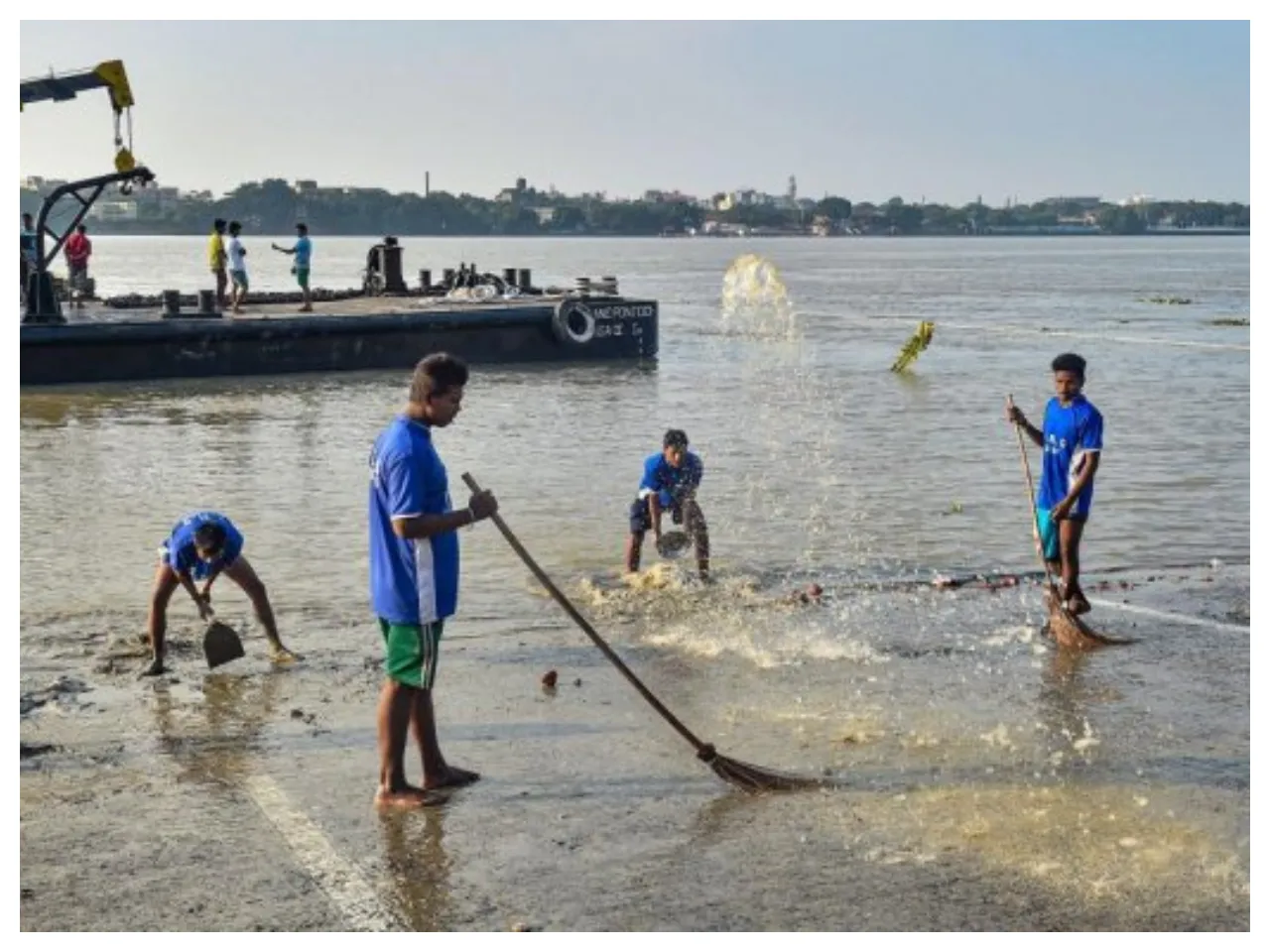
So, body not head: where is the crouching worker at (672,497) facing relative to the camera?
toward the camera

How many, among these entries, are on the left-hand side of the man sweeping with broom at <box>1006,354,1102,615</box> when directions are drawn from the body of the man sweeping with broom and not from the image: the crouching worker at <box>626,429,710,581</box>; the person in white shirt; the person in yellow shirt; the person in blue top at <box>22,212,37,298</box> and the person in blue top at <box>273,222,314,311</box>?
0

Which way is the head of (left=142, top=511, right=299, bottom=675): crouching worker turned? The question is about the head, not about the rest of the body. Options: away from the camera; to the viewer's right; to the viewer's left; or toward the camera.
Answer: toward the camera

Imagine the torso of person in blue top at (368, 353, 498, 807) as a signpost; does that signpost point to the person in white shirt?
no

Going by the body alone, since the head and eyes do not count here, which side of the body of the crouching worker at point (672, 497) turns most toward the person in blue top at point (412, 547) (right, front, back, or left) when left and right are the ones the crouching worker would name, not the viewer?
front

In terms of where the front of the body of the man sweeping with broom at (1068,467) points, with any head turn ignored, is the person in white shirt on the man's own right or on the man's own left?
on the man's own right

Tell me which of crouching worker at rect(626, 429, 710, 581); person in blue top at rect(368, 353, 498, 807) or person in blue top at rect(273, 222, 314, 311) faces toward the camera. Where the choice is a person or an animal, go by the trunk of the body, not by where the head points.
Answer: the crouching worker

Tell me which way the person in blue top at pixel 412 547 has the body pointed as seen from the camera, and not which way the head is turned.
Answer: to the viewer's right

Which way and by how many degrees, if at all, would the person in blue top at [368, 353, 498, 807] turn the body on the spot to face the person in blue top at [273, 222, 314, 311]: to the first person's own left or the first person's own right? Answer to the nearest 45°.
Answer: approximately 90° to the first person's own left

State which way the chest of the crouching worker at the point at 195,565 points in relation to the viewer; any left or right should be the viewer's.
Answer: facing the viewer

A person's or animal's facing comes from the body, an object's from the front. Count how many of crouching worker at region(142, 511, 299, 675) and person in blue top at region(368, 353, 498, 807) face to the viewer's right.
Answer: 1

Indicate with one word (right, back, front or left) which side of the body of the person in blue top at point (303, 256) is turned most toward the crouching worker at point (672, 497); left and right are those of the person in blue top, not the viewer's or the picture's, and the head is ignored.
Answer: left

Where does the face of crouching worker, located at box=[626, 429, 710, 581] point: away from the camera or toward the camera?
toward the camera

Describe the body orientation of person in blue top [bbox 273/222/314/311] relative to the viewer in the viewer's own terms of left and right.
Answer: facing to the left of the viewer
